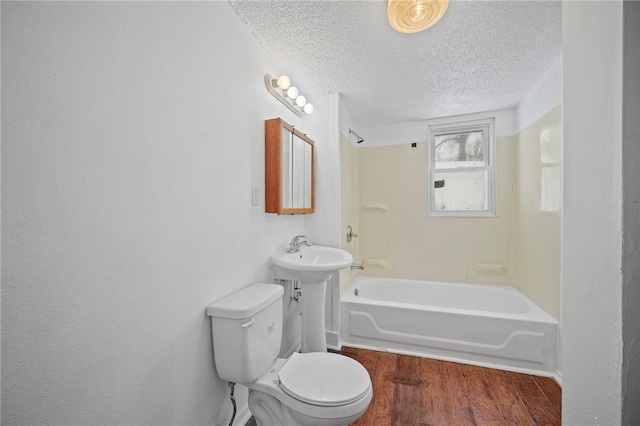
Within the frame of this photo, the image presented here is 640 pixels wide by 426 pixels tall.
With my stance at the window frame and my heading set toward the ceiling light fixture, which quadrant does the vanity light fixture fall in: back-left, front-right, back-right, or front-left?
front-right

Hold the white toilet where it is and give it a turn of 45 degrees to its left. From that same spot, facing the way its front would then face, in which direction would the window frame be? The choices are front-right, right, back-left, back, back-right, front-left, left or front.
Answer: front-left

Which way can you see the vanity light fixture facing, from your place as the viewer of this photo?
facing the viewer and to the right of the viewer

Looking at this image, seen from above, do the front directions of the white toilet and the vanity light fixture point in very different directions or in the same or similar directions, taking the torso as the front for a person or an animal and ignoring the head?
same or similar directions

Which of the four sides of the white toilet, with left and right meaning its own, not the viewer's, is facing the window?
left

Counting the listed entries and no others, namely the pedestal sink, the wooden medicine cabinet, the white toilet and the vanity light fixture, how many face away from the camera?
0

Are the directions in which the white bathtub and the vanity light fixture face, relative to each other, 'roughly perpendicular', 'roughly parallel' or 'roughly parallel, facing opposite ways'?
roughly perpendicular

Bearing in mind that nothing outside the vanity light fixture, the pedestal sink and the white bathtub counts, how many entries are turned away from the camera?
0

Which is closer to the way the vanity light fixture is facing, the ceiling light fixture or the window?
the ceiling light fixture

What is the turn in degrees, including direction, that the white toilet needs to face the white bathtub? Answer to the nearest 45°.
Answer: approximately 90° to its left

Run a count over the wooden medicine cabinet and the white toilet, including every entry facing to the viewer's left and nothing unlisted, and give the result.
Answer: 0

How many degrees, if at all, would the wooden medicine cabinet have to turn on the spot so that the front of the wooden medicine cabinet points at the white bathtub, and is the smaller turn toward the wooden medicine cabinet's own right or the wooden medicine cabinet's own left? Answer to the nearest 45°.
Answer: approximately 45° to the wooden medicine cabinet's own left

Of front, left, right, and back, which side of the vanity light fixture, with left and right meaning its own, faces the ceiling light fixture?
front

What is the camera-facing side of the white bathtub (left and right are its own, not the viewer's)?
front

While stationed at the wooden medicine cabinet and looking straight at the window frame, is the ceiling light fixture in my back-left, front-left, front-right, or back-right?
front-right
